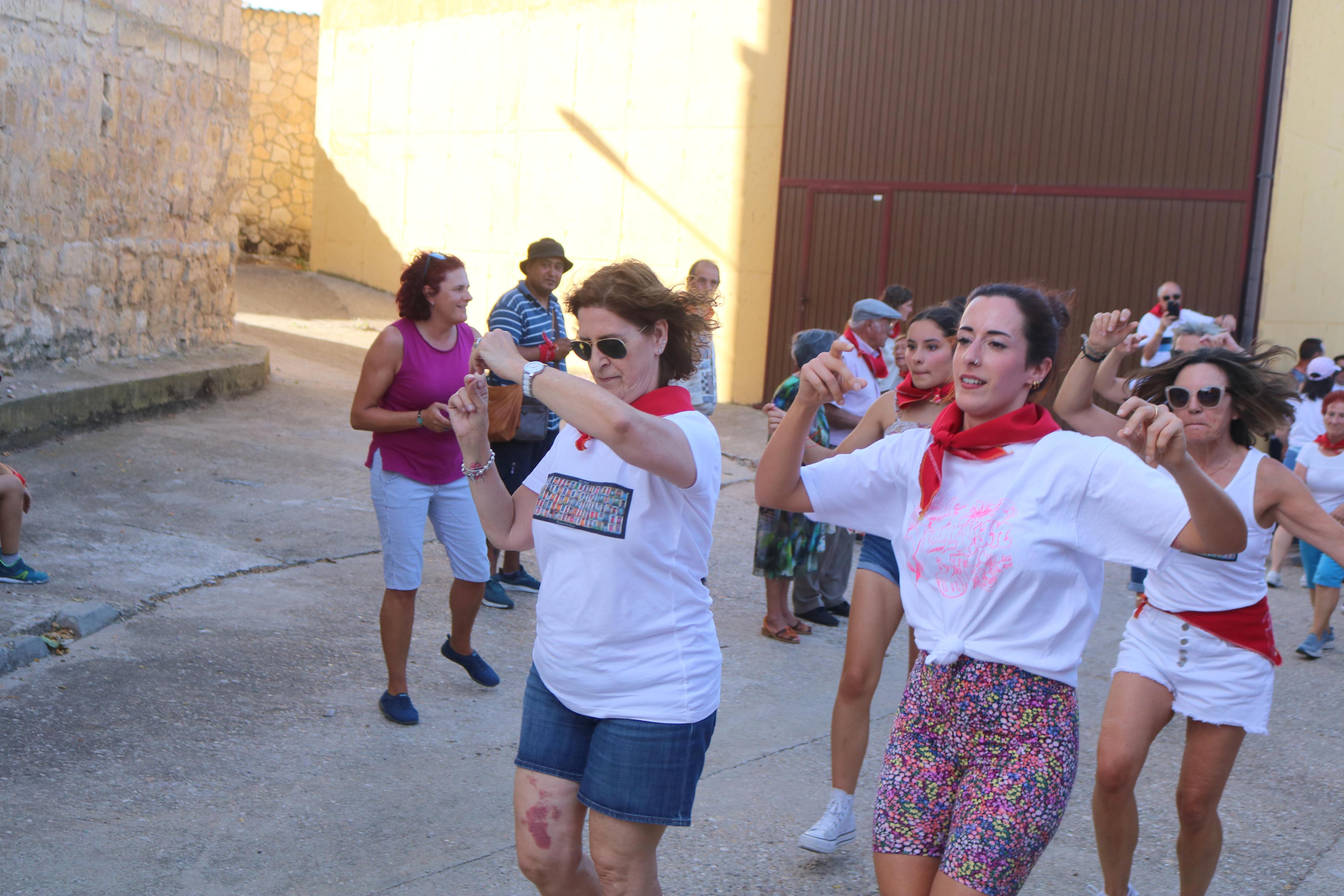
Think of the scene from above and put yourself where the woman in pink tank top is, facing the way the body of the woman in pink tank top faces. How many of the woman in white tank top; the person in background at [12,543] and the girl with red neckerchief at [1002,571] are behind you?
1

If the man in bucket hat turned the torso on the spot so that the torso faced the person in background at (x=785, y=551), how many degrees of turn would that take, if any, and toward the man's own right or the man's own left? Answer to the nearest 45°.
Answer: approximately 45° to the man's own left

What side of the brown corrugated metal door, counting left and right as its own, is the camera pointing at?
front

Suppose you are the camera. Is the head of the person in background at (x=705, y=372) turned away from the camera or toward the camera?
toward the camera

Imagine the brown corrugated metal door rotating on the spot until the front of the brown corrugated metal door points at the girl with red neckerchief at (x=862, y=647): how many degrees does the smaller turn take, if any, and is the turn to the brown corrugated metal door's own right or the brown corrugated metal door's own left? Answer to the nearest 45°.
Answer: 0° — it already faces them

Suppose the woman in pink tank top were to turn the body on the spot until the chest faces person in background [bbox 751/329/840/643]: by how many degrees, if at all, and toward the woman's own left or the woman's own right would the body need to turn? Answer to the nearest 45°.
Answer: approximately 90° to the woman's own left

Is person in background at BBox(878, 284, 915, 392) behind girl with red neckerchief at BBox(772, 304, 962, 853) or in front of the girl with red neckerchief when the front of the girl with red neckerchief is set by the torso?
behind

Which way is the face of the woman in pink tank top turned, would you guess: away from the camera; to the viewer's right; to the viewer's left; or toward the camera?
to the viewer's right

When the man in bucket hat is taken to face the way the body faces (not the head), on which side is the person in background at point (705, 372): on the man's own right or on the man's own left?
on the man's own left
